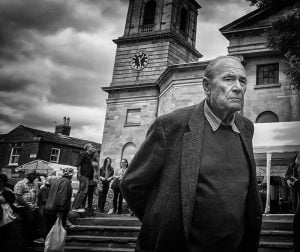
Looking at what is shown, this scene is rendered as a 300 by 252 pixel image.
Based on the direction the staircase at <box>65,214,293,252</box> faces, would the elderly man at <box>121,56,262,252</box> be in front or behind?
in front

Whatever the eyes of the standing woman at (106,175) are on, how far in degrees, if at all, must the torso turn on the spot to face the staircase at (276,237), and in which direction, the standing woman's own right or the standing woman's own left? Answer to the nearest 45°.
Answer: approximately 45° to the standing woman's own left

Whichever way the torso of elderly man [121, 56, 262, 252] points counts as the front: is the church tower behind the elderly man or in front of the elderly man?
behind

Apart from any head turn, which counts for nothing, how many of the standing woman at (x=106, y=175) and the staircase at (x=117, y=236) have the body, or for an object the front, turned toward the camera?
2

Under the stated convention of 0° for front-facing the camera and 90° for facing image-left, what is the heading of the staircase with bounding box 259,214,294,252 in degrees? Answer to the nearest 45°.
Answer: approximately 0°

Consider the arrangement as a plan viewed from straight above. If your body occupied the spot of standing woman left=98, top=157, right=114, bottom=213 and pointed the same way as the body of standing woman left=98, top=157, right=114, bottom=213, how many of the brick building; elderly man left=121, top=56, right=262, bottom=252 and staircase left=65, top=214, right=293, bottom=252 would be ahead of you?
2

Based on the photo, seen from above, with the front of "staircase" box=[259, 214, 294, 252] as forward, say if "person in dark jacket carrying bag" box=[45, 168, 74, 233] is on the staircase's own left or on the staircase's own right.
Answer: on the staircase's own right
